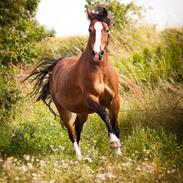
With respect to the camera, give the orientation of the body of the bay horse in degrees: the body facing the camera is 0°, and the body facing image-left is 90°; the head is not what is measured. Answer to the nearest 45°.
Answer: approximately 315°
